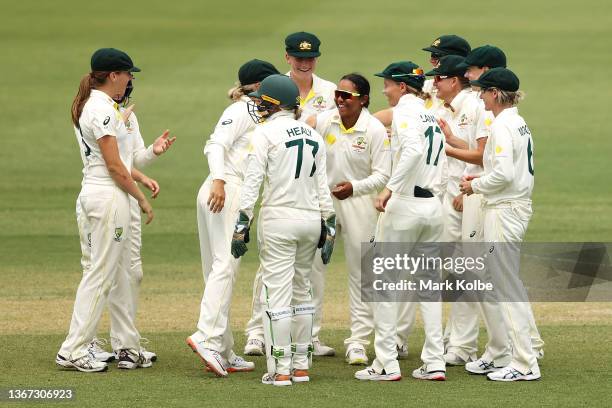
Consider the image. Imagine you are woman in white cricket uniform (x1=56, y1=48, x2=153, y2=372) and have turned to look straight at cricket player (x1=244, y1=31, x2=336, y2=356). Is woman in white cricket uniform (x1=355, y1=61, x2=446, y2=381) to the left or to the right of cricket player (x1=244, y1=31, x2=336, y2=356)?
right

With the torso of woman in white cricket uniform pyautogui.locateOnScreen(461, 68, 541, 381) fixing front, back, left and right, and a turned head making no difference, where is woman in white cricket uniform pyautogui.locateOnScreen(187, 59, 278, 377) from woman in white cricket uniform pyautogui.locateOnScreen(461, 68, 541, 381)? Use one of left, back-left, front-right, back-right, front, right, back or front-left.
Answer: front

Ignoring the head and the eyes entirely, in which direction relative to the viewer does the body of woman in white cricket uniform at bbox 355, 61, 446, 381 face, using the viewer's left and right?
facing away from the viewer and to the left of the viewer

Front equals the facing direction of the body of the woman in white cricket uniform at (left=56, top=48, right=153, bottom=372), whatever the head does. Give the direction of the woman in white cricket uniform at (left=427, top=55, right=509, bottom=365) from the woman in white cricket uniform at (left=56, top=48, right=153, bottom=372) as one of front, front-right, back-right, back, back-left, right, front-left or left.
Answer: front

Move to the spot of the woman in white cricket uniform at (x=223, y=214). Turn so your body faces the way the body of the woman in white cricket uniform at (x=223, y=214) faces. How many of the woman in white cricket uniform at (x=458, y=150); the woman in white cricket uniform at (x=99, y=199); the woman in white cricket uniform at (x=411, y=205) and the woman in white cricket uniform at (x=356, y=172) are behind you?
1

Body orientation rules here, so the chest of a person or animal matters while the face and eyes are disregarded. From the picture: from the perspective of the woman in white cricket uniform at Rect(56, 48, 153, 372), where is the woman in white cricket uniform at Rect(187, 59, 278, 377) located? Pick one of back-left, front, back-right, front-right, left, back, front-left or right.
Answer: front

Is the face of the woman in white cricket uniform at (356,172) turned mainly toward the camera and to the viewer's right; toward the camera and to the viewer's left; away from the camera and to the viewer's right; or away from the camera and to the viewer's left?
toward the camera and to the viewer's left

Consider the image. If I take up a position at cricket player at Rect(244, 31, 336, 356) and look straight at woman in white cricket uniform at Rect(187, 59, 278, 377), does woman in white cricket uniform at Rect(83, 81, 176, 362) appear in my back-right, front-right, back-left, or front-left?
front-right

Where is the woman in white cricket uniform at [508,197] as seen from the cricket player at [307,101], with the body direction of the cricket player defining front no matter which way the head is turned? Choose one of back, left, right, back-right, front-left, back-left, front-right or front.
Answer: front-left

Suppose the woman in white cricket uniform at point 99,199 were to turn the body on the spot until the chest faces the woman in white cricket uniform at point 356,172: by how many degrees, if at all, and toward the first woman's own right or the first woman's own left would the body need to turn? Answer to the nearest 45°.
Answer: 0° — they already face them

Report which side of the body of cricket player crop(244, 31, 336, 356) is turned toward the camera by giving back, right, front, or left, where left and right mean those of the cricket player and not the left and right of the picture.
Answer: front

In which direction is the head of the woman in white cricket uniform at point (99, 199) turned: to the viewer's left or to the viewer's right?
to the viewer's right

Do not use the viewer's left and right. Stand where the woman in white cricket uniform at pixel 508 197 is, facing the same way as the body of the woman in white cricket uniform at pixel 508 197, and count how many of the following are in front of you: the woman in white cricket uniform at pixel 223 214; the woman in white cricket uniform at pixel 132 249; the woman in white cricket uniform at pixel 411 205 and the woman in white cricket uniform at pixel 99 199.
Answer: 4

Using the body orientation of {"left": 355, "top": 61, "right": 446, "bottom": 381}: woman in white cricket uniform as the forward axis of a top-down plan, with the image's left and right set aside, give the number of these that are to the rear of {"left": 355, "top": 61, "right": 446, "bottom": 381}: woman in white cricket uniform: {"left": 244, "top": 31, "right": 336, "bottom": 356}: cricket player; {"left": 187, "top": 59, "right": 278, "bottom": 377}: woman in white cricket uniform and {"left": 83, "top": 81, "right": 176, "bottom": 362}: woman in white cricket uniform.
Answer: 0

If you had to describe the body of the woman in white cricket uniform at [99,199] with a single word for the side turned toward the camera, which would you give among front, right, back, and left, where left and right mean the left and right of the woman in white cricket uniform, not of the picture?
right
